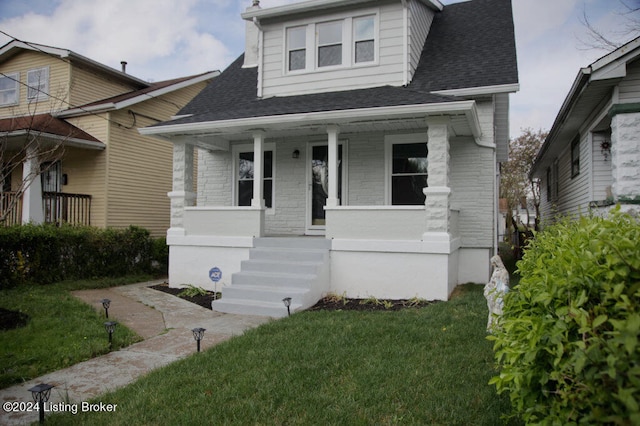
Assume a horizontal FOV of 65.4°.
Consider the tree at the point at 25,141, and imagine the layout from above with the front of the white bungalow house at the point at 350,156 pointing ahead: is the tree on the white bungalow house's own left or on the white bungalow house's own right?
on the white bungalow house's own right

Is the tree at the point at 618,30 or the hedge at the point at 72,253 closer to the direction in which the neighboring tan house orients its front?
the hedge

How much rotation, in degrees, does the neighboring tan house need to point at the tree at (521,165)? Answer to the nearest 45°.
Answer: approximately 135° to its left

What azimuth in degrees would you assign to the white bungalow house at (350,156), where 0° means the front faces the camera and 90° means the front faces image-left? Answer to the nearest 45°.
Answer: approximately 45°

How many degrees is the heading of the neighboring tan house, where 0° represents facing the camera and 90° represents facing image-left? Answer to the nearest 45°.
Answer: approximately 45°

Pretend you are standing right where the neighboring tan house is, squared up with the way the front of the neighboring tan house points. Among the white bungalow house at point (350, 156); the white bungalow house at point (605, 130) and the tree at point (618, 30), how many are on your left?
3

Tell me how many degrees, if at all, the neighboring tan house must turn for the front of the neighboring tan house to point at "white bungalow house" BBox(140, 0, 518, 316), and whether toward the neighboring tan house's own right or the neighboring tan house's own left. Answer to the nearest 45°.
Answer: approximately 90° to the neighboring tan house's own left

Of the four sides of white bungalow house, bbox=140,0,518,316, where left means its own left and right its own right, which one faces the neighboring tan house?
right

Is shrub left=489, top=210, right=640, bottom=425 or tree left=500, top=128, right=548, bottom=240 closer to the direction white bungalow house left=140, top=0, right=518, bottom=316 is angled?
the shrub
